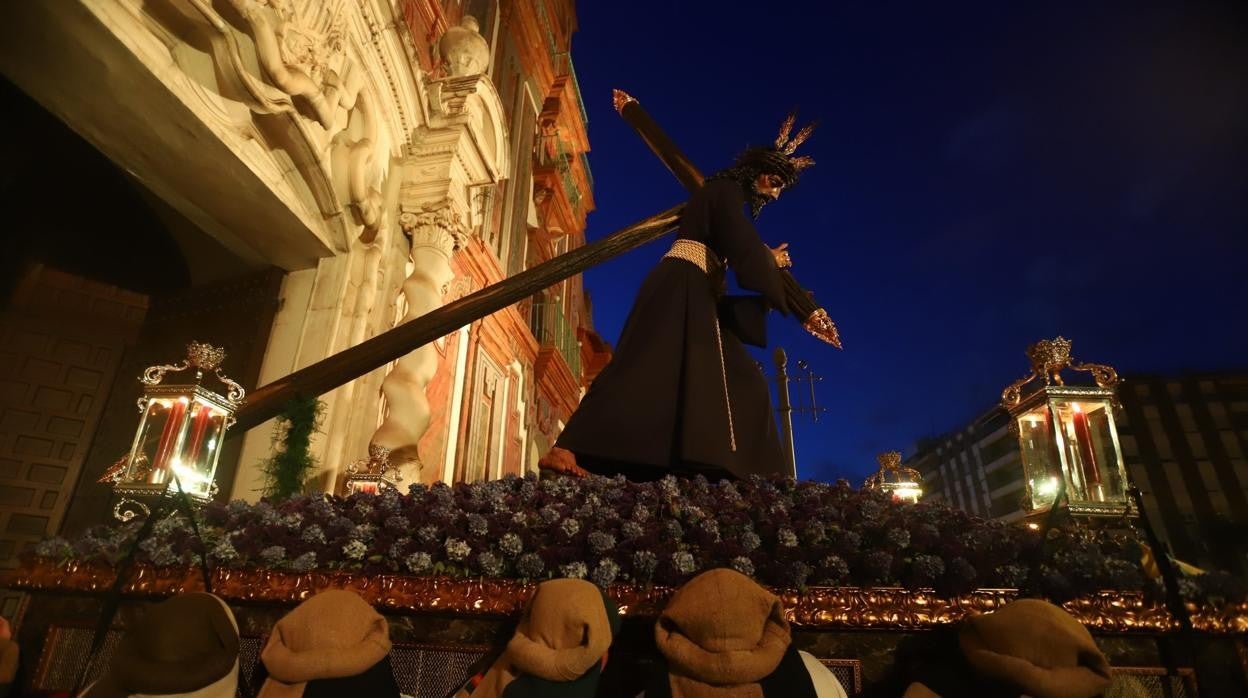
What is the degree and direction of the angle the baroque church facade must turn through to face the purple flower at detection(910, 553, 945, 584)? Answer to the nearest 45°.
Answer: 0° — it already faces it

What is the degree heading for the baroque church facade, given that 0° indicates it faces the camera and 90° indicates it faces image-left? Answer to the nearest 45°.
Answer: approximately 315°

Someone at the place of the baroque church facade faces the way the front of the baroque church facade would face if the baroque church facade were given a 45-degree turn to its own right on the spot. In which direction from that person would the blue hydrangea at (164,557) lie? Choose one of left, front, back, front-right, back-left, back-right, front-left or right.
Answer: front

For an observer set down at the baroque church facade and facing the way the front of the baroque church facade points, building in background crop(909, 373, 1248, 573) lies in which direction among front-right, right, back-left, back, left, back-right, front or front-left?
front-left

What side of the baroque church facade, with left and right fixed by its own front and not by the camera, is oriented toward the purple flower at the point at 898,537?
front

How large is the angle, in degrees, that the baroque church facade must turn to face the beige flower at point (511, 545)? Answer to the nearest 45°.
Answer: approximately 45° to its right

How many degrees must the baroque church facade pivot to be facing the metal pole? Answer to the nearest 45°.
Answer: approximately 45° to its left

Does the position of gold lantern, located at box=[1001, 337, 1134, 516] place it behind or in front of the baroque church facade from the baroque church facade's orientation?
in front

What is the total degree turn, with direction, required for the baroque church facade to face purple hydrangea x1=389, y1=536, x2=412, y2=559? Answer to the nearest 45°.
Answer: approximately 45° to its right

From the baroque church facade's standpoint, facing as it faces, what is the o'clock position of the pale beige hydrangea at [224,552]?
The pale beige hydrangea is roughly at 1 o'clock from the baroque church facade.

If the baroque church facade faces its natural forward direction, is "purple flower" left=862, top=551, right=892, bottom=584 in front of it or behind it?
in front

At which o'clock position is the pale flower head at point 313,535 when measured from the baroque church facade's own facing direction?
The pale flower head is roughly at 1 o'clock from the baroque church facade.

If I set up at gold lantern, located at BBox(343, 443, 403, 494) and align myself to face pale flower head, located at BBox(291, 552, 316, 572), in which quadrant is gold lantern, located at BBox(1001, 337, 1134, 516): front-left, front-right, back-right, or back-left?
front-left
